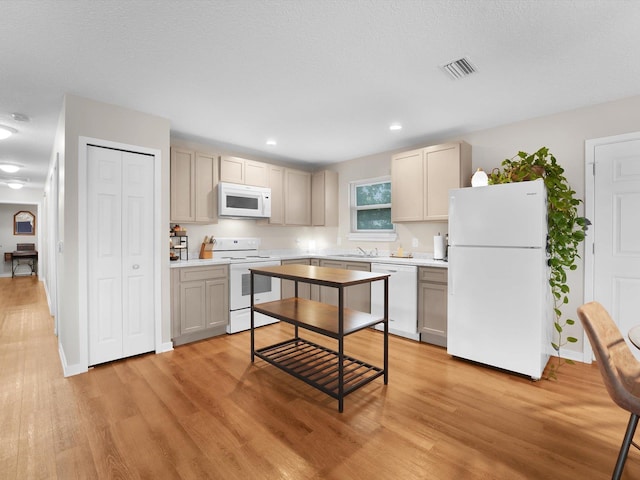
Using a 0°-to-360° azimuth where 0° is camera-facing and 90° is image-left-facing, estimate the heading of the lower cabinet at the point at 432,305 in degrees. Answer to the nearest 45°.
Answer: approximately 45°

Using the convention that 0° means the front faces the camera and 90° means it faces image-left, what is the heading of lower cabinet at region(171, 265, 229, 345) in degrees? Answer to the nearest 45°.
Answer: approximately 315°

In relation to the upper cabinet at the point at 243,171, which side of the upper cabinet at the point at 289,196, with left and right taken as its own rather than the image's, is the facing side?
right

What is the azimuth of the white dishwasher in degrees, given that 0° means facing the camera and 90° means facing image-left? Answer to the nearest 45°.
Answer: approximately 45°

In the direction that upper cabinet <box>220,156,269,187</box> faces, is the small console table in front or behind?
behind
